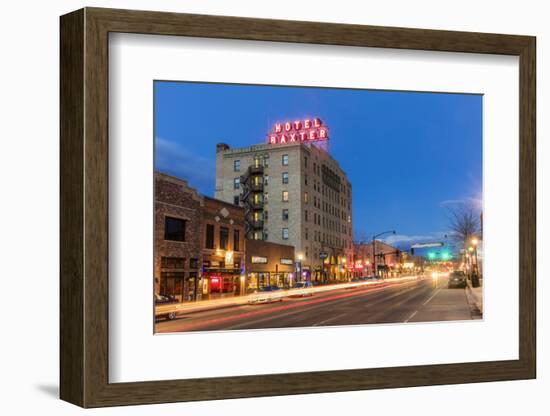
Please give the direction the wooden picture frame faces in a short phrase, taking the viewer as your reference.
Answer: facing the viewer and to the right of the viewer
